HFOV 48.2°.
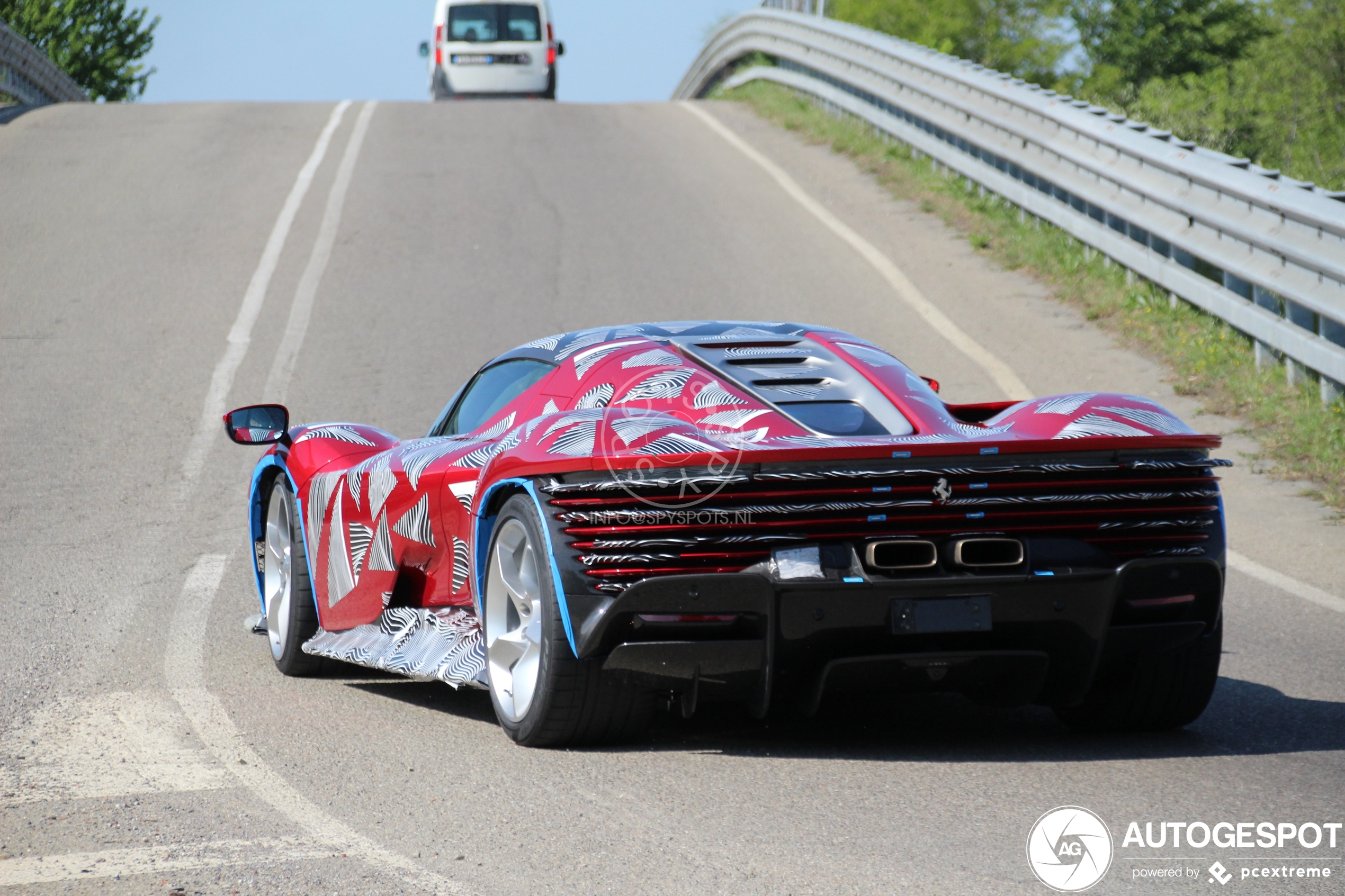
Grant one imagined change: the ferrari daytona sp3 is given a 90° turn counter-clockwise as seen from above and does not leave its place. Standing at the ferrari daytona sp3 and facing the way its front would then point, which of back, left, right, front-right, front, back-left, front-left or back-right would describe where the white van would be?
back-right

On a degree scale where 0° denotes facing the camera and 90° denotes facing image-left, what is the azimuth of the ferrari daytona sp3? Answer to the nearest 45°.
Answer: approximately 135°

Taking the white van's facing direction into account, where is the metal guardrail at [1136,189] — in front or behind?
behind

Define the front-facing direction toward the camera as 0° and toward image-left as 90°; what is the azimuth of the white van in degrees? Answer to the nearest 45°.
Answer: approximately 180°

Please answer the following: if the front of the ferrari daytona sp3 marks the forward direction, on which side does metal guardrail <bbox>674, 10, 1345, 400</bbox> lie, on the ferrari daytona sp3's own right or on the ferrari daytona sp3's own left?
on the ferrari daytona sp3's own right
